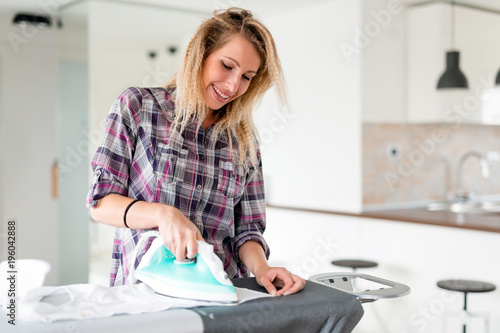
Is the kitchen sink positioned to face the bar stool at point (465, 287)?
yes

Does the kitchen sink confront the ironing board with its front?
yes

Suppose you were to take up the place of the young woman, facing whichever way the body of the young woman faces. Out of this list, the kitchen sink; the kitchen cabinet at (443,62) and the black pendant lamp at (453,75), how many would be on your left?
3

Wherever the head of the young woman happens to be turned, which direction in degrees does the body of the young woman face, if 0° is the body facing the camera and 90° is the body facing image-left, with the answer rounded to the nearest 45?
approximately 315°

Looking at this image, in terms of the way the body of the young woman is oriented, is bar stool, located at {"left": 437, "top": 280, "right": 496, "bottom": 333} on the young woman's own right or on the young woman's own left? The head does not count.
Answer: on the young woman's own left
